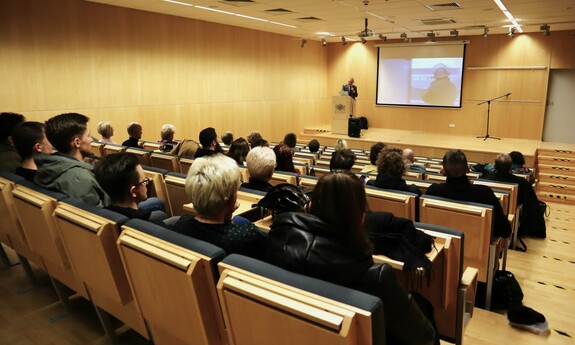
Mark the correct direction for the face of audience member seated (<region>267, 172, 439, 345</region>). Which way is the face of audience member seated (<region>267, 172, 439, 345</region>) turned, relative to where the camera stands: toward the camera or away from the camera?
away from the camera

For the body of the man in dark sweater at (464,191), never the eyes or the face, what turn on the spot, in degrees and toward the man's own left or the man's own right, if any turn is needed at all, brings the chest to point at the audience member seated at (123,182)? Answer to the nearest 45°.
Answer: approximately 135° to the man's own left

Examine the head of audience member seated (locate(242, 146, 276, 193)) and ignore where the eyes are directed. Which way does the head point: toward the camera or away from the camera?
away from the camera

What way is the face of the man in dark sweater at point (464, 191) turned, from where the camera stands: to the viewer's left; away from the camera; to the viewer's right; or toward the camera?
away from the camera

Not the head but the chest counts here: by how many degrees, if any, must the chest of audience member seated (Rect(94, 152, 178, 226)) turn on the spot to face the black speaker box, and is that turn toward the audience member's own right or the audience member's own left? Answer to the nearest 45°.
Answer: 0° — they already face it

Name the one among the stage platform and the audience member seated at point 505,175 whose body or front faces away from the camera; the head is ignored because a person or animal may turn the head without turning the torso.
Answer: the audience member seated

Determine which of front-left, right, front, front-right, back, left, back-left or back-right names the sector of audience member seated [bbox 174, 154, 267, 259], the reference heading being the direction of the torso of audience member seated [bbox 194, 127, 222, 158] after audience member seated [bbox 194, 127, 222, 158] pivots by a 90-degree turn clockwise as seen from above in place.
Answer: front-right

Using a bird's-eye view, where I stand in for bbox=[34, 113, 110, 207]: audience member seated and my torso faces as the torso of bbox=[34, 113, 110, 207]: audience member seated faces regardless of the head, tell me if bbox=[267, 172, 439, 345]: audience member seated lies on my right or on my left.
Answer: on my right

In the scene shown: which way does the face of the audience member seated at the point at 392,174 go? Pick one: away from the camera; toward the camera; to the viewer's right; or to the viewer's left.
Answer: away from the camera

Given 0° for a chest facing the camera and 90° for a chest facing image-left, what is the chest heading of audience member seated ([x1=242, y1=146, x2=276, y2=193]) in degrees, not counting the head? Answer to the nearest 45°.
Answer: approximately 225°

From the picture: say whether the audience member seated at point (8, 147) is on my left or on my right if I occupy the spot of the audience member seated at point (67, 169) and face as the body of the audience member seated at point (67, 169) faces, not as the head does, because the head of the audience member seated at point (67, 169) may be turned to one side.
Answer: on my left

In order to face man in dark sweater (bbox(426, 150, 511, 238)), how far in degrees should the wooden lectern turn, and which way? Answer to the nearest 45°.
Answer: approximately 45° to its left

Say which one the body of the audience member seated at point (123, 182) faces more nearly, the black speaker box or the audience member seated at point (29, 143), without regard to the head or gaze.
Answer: the black speaker box

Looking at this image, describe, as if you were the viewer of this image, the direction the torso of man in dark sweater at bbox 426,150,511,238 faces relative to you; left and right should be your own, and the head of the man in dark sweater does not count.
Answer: facing away from the viewer

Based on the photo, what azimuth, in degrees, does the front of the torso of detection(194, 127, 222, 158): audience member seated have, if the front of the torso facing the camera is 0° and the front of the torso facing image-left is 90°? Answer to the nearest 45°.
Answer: approximately 225°
